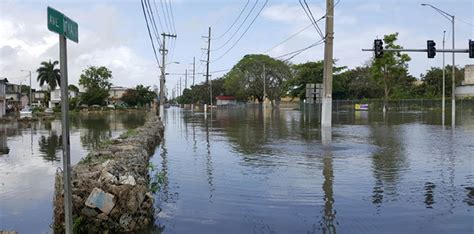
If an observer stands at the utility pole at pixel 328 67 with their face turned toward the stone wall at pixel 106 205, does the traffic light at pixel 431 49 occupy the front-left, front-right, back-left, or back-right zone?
back-left

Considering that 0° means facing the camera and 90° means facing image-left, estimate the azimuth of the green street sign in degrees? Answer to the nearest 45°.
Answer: approximately 315°

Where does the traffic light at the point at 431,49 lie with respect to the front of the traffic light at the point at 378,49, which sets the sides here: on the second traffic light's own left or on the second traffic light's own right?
on the second traffic light's own left

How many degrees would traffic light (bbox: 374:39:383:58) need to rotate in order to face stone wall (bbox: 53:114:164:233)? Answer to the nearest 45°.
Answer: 0° — it already faces it

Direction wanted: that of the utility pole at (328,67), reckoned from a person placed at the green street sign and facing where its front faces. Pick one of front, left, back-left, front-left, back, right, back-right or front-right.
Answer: left

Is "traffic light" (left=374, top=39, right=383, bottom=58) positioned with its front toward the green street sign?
yes

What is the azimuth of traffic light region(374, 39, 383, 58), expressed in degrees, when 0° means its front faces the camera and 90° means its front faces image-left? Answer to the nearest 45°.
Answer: approximately 0°
